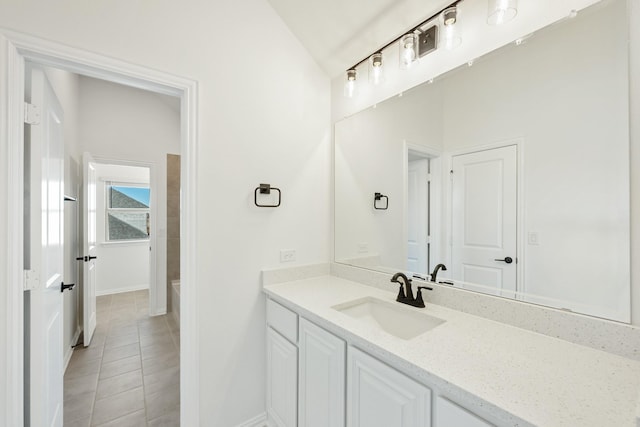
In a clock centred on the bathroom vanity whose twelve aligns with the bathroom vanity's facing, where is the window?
The window is roughly at 2 o'clock from the bathroom vanity.

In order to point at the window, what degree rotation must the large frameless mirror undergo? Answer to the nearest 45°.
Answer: approximately 45° to its right

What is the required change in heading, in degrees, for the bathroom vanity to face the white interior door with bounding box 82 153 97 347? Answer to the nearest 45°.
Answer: approximately 45° to its right

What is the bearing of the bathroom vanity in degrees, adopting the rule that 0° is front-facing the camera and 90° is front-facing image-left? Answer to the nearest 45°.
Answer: approximately 45°

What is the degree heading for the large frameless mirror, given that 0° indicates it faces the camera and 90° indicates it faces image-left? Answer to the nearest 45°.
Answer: approximately 45°
